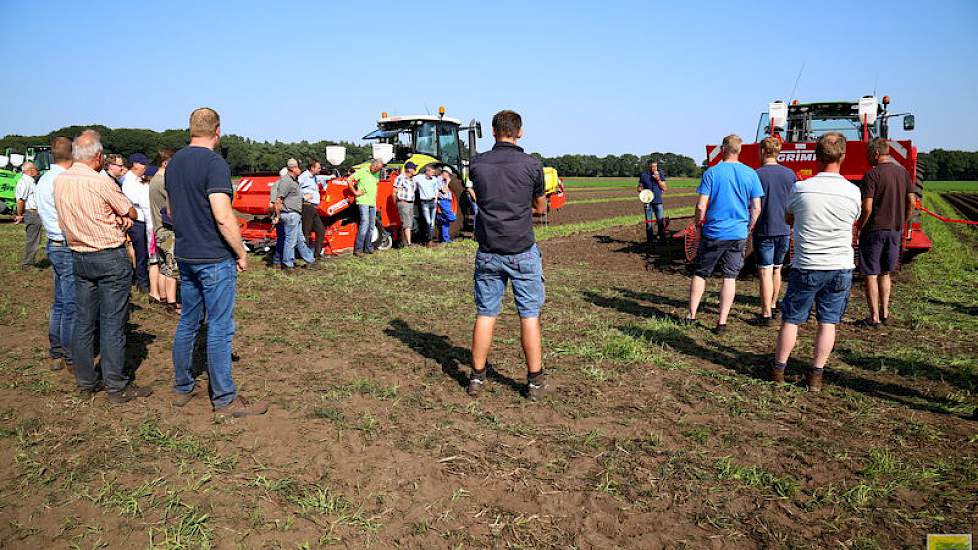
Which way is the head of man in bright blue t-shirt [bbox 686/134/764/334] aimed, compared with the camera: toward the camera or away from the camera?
away from the camera

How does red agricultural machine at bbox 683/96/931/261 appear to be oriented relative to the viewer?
away from the camera

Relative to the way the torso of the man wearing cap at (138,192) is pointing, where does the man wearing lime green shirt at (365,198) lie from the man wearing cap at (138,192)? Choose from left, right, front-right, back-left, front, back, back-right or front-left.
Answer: front-left

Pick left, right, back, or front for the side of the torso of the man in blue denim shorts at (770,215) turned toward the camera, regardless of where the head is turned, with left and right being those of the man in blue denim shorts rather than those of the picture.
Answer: back

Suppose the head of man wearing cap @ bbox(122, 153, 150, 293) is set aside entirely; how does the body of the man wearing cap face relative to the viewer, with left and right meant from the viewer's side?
facing to the right of the viewer

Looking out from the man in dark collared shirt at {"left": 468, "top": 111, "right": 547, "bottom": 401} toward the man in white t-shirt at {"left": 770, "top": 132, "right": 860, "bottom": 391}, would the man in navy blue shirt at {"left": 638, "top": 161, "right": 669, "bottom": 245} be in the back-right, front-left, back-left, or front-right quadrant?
front-left

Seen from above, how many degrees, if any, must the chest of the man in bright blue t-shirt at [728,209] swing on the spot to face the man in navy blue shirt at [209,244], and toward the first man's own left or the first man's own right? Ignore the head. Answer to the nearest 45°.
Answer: approximately 135° to the first man's own left

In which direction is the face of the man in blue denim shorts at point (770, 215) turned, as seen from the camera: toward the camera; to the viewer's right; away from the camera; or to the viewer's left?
away from the camera

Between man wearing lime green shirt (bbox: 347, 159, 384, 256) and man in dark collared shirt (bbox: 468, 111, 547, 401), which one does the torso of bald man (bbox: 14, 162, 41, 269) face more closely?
the man wearing lime green shirt

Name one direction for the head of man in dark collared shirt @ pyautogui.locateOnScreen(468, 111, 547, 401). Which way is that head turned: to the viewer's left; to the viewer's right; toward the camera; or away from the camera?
away from the camera

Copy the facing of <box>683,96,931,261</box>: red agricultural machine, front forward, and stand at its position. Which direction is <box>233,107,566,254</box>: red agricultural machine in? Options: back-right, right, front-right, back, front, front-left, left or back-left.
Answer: left

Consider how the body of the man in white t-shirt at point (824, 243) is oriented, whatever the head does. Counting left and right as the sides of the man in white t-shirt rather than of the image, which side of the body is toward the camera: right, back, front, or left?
back

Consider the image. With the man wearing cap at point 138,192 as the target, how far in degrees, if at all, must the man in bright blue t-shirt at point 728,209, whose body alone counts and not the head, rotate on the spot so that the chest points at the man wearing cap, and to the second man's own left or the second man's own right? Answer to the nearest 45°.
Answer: approximately 90° to the second man's own left

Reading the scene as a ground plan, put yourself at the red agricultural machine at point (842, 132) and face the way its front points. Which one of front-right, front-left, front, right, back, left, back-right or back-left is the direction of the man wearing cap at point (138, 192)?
back-left

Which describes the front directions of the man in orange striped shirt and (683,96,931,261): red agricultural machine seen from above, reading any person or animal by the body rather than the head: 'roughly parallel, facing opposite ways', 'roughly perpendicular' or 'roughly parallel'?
roughly parallel

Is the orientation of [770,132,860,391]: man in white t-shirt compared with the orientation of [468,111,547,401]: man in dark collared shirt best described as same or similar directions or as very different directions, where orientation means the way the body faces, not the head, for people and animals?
same or similar directions

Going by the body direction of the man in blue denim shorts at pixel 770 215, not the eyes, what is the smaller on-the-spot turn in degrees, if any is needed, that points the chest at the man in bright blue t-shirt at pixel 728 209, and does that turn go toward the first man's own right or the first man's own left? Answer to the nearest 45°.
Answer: approximately 135° to the first man's own left

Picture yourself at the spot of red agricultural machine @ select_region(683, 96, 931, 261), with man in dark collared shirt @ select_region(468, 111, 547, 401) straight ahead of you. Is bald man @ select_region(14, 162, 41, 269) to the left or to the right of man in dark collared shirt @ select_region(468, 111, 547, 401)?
right

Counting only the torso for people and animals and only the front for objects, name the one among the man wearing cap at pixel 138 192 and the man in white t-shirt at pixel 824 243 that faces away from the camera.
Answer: the man in white t-shirt
